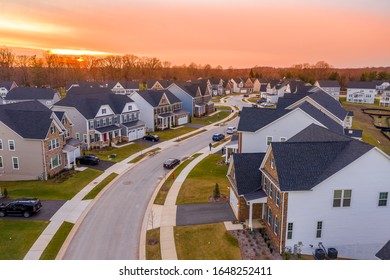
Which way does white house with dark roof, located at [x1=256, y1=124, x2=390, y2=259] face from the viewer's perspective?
to the viewer's left

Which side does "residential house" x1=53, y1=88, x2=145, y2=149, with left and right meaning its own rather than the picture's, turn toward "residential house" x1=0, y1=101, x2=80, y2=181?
right

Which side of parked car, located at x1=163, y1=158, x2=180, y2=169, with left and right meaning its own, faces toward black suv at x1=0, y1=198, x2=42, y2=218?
back

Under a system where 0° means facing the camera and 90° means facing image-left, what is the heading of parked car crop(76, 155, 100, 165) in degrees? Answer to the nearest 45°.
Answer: approximately 90°

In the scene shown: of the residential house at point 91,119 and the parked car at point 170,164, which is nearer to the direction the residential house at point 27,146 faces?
the parked car

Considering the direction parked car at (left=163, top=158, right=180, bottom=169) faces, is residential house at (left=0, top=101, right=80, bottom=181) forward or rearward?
rearward

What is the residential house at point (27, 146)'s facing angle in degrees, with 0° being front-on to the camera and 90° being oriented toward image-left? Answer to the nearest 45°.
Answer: approximately 315°

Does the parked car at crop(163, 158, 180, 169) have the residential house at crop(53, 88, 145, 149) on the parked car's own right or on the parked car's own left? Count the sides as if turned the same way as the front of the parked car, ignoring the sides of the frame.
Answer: on the parked car's own left

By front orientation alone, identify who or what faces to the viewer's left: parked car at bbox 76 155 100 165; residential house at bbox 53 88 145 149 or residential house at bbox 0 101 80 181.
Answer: the parked car

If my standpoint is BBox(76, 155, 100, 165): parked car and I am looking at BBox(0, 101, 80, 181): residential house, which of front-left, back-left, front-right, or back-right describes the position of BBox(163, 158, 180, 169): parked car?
back-left

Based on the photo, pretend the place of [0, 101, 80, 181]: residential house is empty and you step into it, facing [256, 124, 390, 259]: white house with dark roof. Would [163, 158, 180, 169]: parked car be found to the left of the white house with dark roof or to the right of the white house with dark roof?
left

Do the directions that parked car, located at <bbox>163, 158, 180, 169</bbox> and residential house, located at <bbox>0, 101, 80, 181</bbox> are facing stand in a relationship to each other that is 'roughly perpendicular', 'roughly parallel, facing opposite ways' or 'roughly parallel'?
roughly perpendicular

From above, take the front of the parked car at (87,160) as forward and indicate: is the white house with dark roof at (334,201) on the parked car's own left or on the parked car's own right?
on the parked car's own left

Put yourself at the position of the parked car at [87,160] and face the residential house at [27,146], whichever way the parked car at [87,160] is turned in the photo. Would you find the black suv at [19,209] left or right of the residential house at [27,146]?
left
